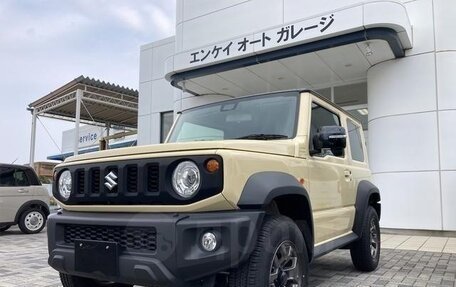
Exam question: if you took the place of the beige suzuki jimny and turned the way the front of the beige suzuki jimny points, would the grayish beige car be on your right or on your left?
on your right

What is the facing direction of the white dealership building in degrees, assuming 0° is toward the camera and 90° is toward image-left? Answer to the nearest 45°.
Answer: approximately 45°

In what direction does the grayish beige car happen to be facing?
to the viewer's left

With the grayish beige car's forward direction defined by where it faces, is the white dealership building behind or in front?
behind

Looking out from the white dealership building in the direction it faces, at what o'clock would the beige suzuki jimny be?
The beige suzuki jimny is roughly at 11 o'clock from the white dealership building.

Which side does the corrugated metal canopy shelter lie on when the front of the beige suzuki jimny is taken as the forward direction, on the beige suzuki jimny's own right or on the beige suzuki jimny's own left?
on the beige suzuki jimny's own right

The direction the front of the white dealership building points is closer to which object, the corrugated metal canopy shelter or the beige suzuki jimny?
the beige suzuki jimny

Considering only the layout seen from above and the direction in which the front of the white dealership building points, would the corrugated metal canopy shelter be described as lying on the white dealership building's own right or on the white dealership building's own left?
on the white dealership building's own right
